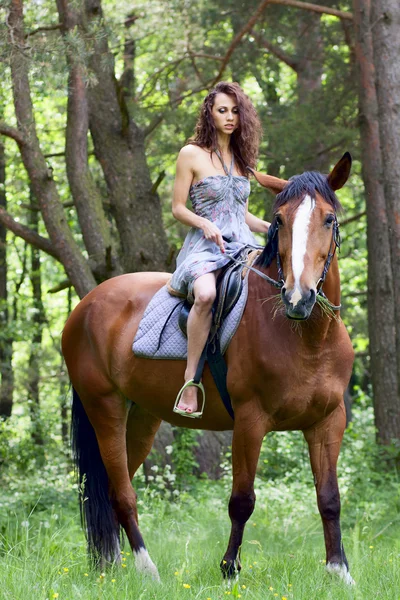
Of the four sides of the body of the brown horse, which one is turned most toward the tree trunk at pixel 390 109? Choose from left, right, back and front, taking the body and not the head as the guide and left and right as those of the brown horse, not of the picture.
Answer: left

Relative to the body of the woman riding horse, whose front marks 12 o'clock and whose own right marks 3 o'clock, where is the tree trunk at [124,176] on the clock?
The tree trunk is roughly at 7 o'clock from the woman riding horse.

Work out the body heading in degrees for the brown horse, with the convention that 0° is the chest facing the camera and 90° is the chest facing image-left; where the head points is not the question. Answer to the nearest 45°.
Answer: approximately 315°

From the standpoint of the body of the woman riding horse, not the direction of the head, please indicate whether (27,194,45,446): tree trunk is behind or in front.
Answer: behind

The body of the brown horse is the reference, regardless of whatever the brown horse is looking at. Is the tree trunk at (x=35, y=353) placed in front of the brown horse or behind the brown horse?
behind

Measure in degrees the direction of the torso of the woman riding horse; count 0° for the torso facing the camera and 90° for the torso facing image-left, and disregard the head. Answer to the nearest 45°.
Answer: approximately 315°

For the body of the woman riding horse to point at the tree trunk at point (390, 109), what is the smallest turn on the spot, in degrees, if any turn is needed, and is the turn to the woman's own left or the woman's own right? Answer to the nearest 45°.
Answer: approximately 90° to the woman's own left

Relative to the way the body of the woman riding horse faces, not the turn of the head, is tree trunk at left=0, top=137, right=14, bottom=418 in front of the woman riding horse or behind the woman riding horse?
behind

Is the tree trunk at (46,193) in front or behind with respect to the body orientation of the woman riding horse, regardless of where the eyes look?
behind
